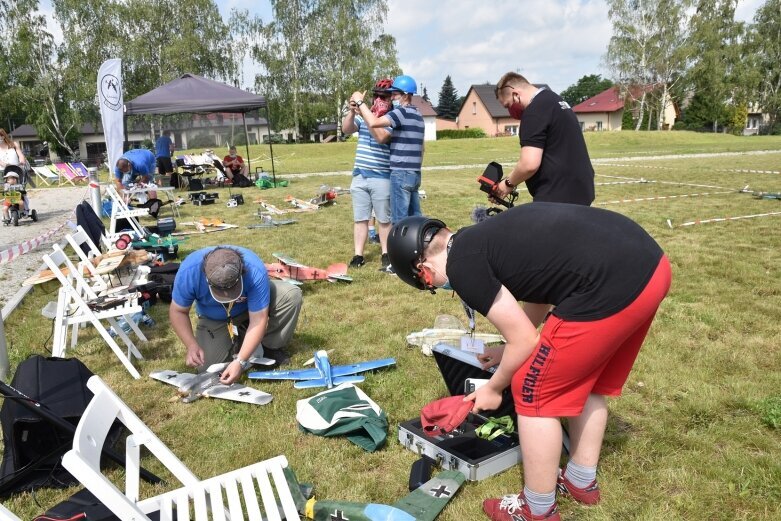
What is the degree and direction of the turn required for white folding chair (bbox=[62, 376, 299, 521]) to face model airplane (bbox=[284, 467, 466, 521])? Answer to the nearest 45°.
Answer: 0° — it already faces it

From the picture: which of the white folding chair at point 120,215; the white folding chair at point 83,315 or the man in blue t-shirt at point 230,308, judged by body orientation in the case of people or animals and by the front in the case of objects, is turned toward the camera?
the man in blue t-shirt

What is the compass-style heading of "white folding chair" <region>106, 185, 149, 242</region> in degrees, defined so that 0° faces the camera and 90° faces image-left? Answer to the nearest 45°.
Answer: approximately 270°

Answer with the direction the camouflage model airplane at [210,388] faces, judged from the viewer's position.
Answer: facing the viewer and to the left of the viewer

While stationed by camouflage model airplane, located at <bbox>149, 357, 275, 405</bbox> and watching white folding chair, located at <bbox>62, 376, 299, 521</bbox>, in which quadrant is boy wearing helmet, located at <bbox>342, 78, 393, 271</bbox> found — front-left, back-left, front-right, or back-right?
back-left

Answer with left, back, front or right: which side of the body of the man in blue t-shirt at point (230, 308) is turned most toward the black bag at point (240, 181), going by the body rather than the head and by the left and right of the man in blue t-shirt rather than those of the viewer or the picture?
back

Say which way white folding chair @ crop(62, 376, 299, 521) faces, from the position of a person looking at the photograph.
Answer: facing to the right of the viewer

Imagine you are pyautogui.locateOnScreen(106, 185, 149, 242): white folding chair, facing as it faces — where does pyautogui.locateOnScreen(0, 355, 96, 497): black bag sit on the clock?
The black bag is roughly at 3 o'clock from the white folding chair.

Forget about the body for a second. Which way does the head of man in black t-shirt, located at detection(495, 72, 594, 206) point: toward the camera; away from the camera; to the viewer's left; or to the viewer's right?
to the viewer's left

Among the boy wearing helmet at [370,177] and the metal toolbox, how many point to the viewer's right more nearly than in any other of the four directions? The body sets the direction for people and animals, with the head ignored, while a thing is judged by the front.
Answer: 0

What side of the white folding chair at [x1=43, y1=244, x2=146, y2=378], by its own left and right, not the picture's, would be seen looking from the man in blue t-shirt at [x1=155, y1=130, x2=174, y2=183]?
left

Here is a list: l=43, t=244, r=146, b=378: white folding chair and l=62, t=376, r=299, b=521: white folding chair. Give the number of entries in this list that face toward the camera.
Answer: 0

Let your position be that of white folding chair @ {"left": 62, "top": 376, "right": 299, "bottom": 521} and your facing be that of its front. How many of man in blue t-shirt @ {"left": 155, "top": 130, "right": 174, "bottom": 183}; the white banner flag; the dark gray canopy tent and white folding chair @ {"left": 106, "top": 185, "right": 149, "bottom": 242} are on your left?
4

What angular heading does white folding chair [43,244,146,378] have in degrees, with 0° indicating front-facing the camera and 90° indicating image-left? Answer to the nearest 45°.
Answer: approximately 270°
